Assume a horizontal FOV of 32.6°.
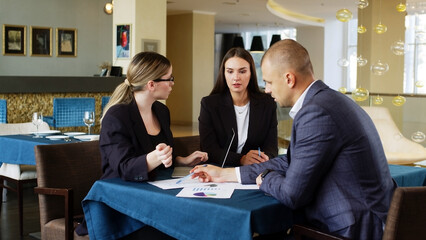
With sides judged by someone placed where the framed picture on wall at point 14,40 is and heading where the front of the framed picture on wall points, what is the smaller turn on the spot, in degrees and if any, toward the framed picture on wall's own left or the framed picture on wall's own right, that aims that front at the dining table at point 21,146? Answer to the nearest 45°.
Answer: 0° — it already faces it

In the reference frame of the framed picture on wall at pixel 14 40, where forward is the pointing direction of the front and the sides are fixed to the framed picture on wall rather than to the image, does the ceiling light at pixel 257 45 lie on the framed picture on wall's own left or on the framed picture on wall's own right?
on the framed picture on wall's own left

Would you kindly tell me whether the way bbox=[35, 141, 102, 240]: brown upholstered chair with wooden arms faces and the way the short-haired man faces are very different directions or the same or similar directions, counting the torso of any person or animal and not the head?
very different directions

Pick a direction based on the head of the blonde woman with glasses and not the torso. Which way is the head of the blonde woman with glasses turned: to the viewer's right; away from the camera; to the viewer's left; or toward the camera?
to the viewer's right

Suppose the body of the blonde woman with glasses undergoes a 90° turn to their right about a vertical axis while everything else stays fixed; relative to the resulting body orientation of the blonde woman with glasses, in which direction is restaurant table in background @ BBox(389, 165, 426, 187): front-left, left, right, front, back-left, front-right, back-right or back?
back-left

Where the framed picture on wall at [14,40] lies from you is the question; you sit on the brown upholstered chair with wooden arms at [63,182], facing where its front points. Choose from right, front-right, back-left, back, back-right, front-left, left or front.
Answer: back-left

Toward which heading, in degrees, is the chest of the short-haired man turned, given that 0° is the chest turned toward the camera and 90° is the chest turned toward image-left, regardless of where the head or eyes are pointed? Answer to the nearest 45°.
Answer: approximately 90°

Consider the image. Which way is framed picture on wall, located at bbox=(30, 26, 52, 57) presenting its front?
toward the camera

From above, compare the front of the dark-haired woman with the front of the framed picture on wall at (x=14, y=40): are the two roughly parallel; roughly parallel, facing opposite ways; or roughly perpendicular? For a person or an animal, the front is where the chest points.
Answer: roughly parallel

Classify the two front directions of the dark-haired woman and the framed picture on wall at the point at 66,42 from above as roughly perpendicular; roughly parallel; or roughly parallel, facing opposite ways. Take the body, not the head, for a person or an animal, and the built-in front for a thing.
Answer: roughly parallel

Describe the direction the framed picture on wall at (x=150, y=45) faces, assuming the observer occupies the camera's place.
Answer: facing the viewer

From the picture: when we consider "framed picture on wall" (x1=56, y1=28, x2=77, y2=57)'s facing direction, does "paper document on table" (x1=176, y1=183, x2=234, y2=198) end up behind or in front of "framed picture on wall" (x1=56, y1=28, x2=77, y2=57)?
in front

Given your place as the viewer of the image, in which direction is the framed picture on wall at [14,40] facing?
facing the viewer

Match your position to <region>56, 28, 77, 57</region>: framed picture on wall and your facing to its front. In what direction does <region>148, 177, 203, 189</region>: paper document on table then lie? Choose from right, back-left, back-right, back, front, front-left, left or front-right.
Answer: front

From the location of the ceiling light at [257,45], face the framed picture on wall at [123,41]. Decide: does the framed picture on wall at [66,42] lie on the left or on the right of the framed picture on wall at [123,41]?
right
